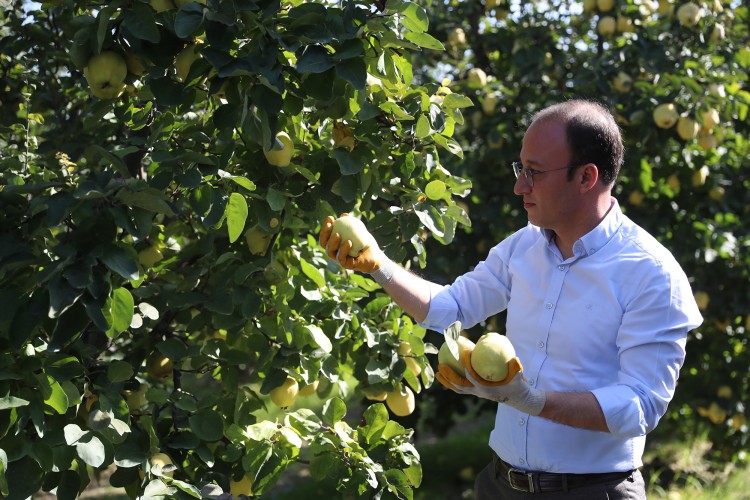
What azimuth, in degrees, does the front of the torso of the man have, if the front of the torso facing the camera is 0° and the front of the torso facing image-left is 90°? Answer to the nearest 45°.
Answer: approximately 45°
